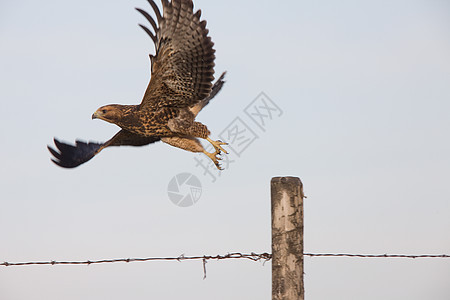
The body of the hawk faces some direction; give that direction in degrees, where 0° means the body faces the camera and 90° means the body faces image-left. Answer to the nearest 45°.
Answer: approximately 90°

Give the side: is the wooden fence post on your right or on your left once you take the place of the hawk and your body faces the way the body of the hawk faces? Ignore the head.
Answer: on your left
